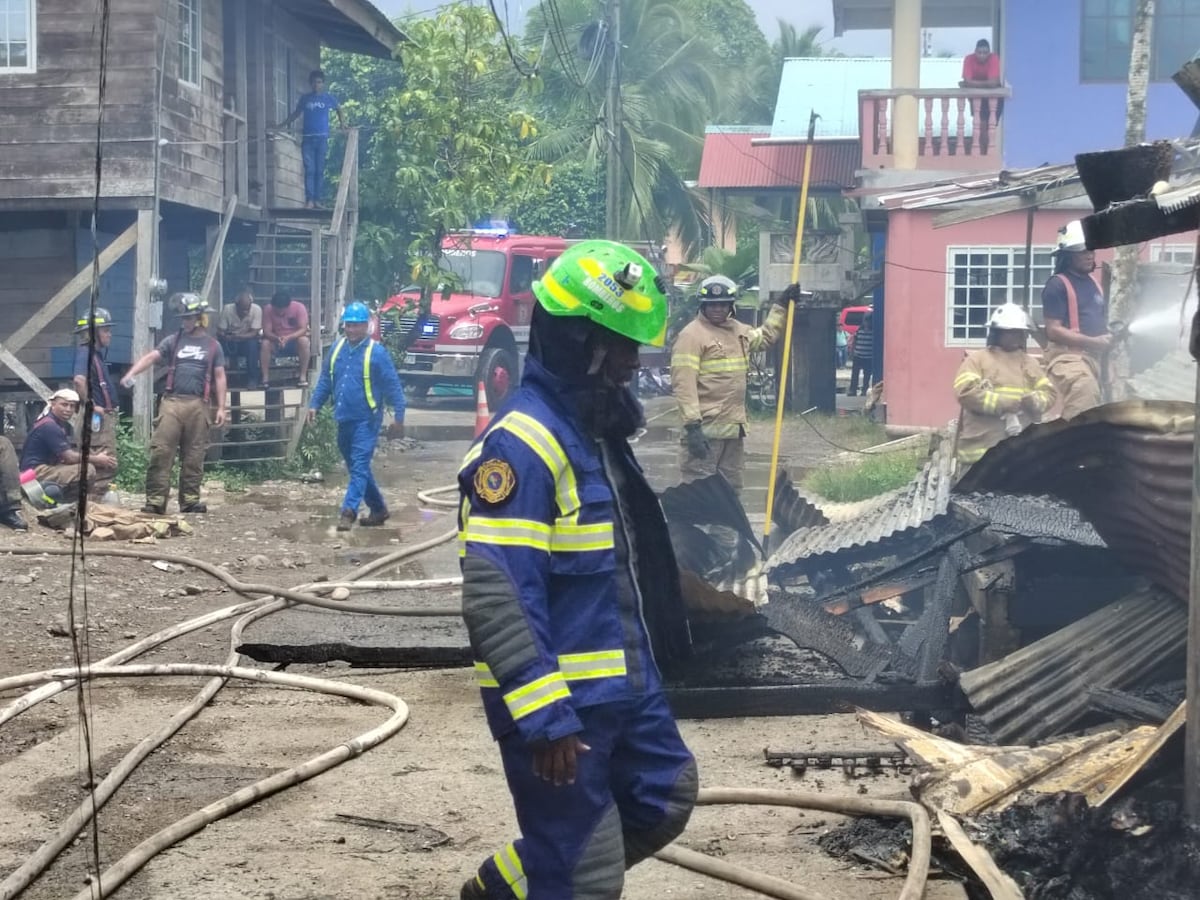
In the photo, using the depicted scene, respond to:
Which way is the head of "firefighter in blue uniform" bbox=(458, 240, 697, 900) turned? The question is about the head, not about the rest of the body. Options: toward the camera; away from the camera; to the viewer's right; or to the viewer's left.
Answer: to the viewer's right

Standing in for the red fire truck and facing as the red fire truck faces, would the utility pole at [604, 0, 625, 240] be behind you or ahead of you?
behind

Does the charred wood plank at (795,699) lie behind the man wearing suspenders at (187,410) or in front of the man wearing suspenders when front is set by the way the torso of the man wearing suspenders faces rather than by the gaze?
in front

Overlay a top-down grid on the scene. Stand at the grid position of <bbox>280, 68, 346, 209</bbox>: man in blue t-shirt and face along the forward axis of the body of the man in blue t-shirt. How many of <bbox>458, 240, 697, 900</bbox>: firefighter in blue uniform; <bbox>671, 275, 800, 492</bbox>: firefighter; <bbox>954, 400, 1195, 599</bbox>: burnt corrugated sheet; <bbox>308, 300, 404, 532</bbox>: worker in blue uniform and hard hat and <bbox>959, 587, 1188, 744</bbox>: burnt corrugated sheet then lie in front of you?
5

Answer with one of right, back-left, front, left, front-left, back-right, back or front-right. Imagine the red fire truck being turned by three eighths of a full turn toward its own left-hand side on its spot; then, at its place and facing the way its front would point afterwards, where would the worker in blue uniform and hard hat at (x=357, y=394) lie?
right

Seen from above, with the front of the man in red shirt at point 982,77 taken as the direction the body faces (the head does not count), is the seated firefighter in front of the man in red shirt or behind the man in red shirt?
in front

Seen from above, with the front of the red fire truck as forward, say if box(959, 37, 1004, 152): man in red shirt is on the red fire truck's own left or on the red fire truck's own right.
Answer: on the red fire truck's own left

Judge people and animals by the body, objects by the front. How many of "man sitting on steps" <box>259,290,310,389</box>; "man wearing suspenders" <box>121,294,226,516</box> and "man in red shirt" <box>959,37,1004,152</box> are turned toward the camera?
3
